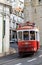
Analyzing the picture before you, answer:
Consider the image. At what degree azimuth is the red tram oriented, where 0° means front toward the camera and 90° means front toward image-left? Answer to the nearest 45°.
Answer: approximately 0°
